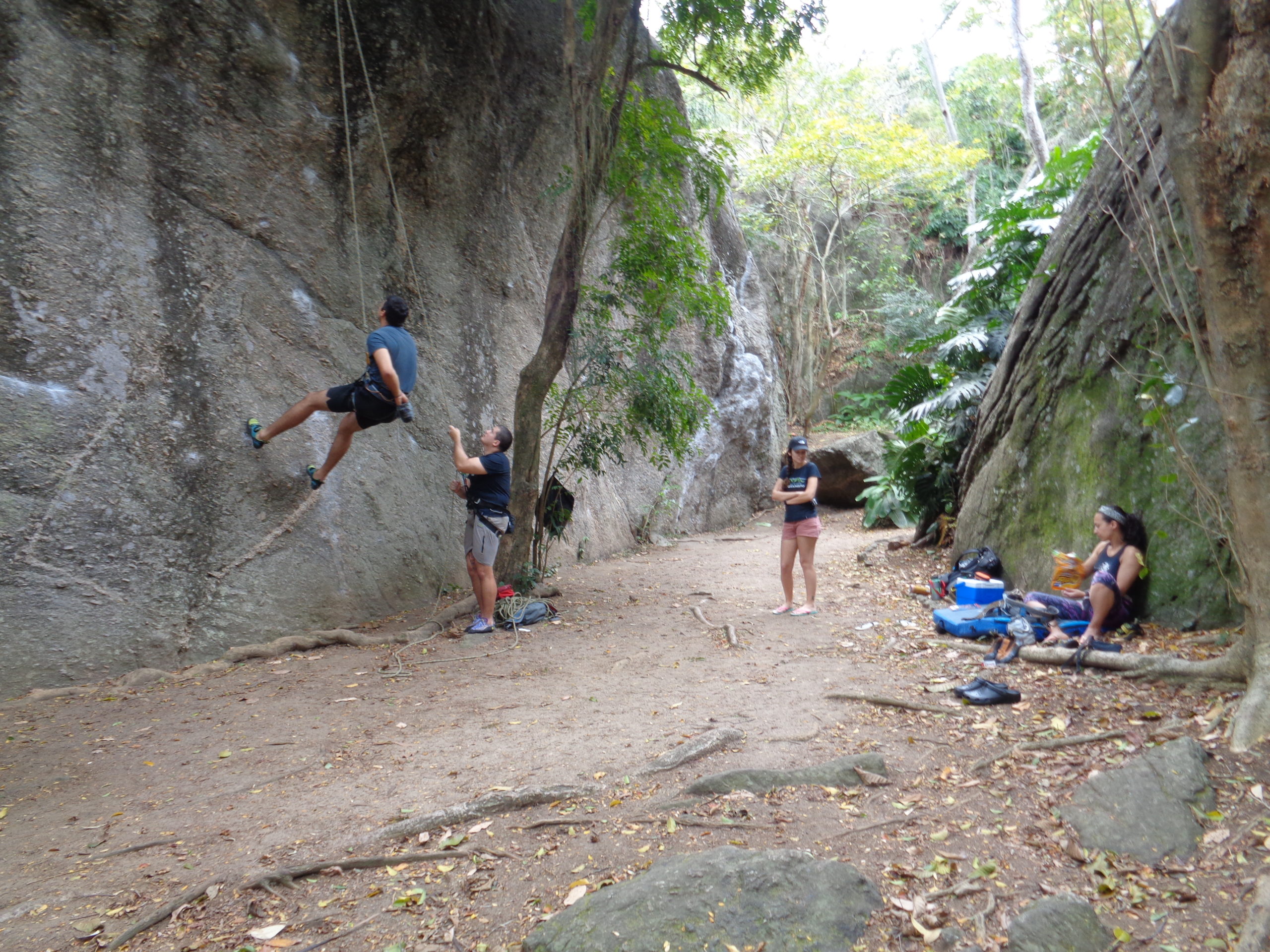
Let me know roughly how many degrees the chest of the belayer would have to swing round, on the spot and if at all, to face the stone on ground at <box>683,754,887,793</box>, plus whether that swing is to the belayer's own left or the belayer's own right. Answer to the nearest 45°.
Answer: approximately 90° to the belayer's own left

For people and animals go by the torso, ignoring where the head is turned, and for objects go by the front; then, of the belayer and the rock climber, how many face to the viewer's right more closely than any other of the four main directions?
0

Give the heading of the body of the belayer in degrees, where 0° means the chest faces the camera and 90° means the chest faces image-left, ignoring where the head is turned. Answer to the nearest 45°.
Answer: approximately 90°

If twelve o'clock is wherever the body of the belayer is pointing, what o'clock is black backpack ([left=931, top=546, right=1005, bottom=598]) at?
The black backpack is roughly at 6 o'clock from the belayer.

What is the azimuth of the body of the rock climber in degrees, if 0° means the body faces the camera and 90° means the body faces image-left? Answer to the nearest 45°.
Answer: approximately 135°

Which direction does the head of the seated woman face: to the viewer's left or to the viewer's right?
to the viewer's left

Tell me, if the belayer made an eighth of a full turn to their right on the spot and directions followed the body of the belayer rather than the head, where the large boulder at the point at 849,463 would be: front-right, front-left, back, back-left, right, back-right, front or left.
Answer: right

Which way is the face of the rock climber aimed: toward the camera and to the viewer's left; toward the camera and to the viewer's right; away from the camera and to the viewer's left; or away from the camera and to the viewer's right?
away from the camera and to the viewer's left

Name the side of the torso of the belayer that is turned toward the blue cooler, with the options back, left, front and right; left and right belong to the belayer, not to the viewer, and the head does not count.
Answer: back

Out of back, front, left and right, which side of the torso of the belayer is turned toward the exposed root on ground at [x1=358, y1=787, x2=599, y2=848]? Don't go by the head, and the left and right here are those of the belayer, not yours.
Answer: left

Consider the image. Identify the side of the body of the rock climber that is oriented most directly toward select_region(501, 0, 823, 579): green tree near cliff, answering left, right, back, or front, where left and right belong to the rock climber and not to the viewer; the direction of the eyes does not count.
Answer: right
